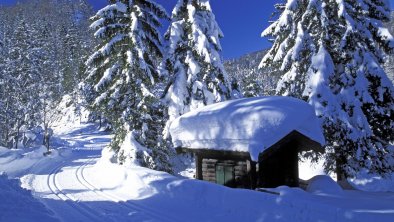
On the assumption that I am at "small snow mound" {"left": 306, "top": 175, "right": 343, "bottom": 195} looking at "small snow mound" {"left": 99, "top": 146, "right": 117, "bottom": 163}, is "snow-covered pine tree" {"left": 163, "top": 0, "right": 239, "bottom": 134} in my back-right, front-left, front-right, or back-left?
front-right

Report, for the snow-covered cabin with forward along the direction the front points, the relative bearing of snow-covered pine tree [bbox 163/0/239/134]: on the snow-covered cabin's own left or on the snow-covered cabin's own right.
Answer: on the snow-covered cabin's own right

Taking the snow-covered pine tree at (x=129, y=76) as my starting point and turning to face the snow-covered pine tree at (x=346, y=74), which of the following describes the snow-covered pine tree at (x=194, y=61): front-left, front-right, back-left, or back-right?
front-left

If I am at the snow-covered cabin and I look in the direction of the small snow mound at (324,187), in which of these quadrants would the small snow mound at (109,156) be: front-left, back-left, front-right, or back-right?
back-left

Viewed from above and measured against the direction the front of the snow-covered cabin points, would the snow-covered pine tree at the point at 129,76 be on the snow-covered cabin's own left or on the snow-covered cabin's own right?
on the snow-covered cabin's own right

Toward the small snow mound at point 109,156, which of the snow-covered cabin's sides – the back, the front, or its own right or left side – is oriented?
right

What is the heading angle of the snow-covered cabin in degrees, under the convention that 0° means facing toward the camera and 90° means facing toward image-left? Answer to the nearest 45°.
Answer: approximately 45°
